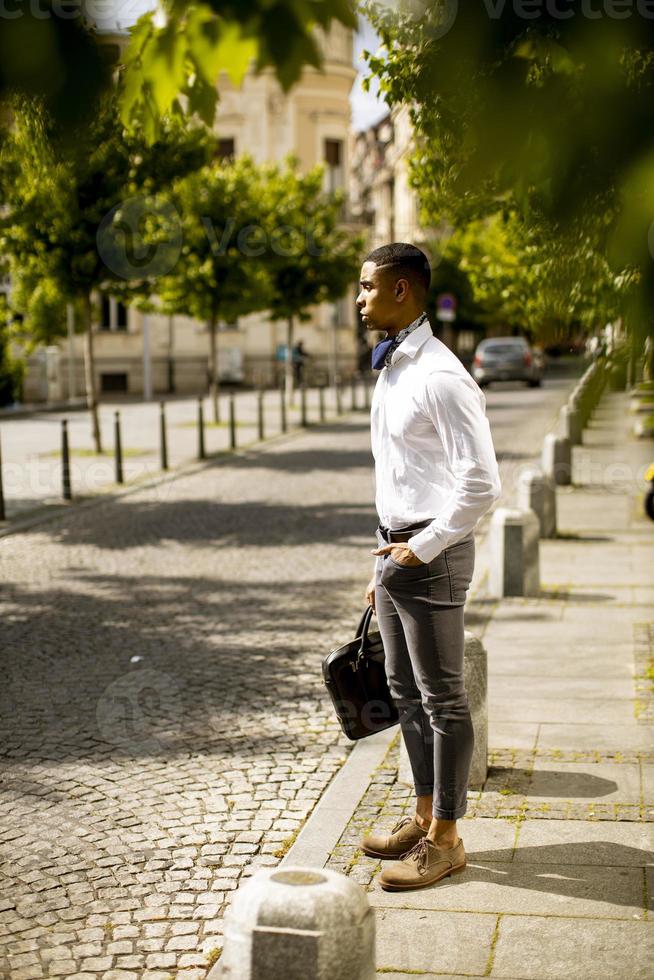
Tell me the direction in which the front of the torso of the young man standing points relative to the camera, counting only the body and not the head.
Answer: to the viewer's left

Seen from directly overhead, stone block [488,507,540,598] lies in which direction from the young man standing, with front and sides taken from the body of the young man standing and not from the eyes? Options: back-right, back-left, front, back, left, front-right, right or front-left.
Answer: right

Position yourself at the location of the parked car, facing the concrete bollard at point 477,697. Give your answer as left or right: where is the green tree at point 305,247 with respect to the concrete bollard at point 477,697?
right

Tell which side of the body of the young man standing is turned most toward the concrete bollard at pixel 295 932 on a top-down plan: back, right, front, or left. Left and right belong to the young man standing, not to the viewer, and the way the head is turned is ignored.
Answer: left

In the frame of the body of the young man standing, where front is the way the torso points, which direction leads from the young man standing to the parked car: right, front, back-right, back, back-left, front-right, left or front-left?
right

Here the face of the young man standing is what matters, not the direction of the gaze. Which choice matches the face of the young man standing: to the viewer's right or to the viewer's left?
to the viewer's left

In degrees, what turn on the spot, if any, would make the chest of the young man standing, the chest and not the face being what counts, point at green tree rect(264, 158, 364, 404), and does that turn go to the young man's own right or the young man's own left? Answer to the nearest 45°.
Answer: approximately 90° to the young man's own right

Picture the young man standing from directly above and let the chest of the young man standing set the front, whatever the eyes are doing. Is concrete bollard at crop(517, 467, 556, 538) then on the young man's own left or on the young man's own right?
on the young man's own right

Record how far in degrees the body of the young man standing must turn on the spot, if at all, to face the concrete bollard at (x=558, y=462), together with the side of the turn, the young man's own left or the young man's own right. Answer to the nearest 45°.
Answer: approximately 90° to the young man's own right
